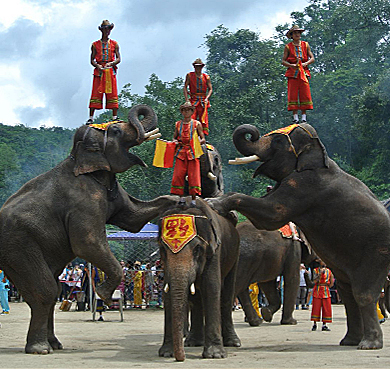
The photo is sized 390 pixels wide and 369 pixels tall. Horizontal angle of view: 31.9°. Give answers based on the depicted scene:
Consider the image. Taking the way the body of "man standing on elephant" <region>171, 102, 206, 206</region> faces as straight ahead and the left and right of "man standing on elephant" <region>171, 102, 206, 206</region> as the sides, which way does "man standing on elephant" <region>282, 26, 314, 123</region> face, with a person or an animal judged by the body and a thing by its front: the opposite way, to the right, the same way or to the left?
the same way

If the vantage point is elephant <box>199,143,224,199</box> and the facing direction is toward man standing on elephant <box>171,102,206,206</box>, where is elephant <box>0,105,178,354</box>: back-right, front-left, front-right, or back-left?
front-right

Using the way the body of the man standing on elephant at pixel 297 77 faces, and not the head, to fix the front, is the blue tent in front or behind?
behind

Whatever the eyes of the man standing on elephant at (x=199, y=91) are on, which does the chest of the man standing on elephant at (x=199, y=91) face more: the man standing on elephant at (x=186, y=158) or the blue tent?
the man standing on elephant

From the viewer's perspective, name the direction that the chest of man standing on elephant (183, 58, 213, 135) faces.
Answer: toward the camera

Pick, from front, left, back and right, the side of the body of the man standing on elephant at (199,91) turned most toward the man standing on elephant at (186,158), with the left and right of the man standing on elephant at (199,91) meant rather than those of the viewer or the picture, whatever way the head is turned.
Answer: front

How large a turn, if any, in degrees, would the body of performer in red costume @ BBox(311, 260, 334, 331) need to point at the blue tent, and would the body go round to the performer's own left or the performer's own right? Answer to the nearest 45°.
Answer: approximately 135° to the performer's own right

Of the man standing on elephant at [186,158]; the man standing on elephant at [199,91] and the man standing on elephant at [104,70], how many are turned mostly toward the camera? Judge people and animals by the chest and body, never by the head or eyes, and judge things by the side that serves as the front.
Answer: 3

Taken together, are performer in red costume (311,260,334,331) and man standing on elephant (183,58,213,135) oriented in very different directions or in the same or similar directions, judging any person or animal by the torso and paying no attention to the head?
same or similar directions

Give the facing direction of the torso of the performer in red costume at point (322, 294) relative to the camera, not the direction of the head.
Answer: toward the camera

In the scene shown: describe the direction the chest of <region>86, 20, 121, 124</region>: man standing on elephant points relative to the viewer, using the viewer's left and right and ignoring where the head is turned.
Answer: facing the viewer

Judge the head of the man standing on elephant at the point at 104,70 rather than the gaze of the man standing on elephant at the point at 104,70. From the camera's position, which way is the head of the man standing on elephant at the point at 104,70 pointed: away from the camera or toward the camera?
toward the camera

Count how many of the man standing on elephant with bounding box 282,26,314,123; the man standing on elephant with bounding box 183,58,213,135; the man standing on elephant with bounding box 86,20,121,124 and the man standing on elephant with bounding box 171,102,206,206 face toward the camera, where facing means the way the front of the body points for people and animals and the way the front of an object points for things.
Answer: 4

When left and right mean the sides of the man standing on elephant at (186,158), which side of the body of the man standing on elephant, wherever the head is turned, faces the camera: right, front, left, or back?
front

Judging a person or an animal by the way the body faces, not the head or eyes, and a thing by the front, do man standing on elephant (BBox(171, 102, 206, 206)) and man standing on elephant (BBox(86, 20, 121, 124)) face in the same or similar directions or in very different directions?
same or similar directions

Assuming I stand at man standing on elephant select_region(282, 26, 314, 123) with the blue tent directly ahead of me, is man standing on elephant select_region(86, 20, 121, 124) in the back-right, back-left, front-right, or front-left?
front-left

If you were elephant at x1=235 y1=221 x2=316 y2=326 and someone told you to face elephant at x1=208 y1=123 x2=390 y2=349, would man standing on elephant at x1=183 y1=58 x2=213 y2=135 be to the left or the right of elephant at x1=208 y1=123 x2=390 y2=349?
right

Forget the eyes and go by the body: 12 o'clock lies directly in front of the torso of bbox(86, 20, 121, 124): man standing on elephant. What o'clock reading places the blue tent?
The blue tent is roughly at 6 o'clock from the man standing on elephant.

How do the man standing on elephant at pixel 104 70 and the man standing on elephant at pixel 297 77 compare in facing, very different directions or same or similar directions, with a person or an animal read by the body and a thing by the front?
same or similar directions

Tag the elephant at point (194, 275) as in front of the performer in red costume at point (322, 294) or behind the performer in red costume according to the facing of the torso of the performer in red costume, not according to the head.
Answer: in front
